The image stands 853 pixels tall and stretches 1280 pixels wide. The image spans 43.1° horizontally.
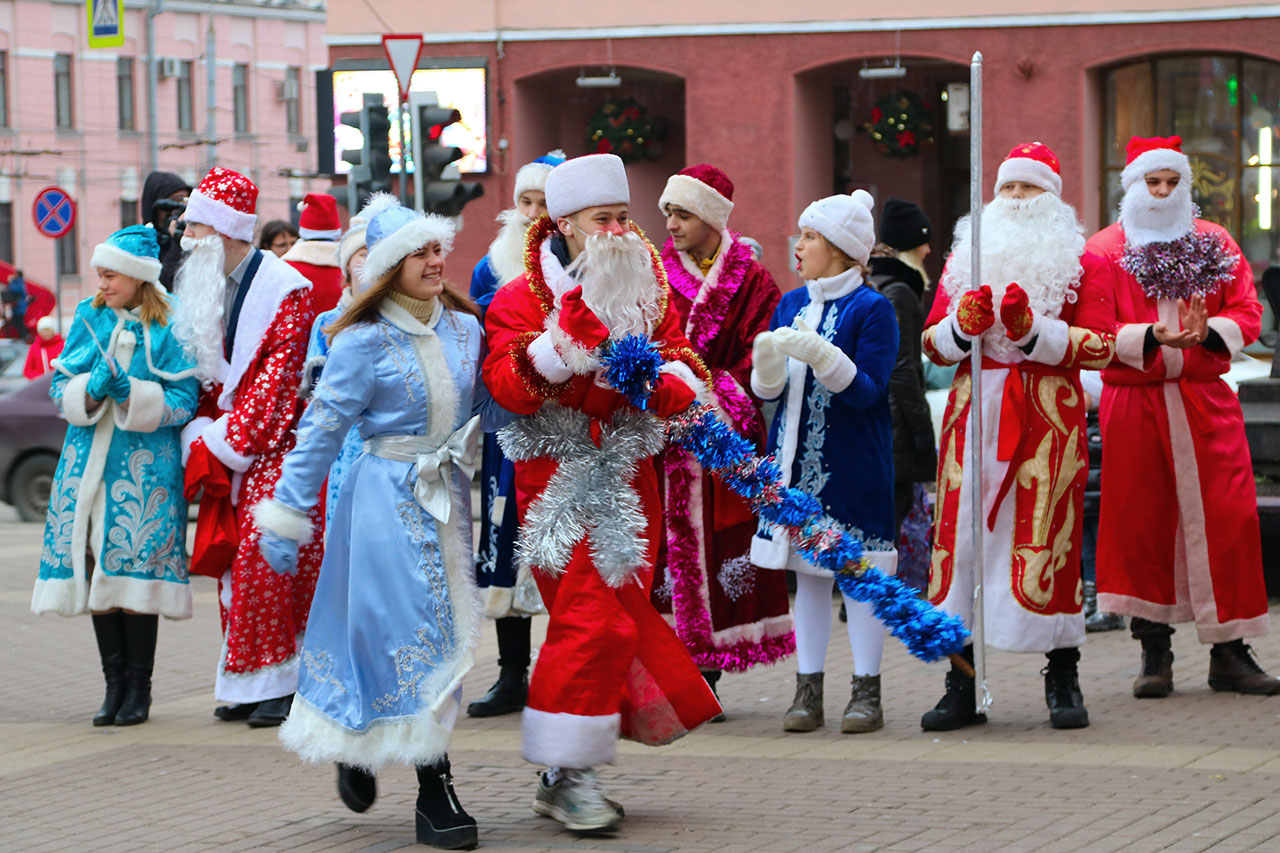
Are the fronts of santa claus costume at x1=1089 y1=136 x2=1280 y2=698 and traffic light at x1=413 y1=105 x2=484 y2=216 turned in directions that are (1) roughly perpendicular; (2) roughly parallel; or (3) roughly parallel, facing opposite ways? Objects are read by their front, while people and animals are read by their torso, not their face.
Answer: roughly perpendicular

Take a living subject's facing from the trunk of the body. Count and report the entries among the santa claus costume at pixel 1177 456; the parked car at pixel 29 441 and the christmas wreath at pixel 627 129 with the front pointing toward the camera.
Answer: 2

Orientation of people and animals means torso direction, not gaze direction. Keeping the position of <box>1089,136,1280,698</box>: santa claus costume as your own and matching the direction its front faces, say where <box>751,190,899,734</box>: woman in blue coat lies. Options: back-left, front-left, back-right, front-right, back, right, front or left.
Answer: front-right

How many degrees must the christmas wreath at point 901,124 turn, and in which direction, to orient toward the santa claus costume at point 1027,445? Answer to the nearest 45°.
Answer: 0° — it already faces it

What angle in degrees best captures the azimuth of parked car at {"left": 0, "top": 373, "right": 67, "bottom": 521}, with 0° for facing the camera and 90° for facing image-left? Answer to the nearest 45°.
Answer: approximately 90°

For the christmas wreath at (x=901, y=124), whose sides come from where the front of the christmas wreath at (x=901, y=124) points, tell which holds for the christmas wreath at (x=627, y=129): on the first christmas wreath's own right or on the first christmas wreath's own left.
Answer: on the first christmas wreath's own right

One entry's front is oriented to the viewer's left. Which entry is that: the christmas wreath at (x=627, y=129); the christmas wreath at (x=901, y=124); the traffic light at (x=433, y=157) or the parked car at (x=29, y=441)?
the parked car

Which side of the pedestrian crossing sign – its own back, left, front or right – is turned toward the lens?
front

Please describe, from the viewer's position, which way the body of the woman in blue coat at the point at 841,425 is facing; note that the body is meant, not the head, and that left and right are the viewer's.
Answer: facing the viewer and to the left of the viewer

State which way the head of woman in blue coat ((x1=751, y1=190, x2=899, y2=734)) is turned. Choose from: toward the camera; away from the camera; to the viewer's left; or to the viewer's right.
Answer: to the viewer's left
